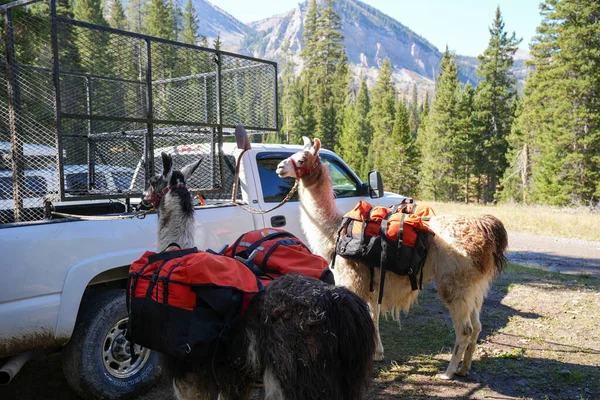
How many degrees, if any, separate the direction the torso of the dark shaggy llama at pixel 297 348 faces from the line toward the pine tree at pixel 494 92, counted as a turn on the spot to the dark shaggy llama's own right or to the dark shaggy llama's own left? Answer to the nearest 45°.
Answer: approximately 90° to the dark shaggy llama's own right

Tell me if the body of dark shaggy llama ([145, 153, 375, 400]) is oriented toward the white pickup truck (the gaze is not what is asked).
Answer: yes

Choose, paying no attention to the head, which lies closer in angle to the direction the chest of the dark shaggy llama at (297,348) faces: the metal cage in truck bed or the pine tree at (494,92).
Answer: the metal cage in truck bed

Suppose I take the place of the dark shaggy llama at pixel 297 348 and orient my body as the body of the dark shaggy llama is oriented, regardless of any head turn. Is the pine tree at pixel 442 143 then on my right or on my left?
on my right

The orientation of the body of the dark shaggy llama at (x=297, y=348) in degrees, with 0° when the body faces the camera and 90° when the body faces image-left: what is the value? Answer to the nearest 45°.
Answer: approximately 135°

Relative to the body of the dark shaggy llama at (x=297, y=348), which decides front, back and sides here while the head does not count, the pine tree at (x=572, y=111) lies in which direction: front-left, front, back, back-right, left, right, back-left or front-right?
right

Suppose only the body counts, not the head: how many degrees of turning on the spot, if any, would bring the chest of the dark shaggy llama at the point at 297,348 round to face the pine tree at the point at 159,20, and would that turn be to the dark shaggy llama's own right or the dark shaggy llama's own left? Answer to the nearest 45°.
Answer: approximately 45° to the dark shaggy llama's own right

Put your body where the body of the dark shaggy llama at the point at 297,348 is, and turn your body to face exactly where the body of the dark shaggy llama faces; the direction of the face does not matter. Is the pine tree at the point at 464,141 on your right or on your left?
on your right

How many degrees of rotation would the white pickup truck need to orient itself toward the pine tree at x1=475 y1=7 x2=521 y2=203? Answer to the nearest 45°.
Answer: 0° — it already faces it

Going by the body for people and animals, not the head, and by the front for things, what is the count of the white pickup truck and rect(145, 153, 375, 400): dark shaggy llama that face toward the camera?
0

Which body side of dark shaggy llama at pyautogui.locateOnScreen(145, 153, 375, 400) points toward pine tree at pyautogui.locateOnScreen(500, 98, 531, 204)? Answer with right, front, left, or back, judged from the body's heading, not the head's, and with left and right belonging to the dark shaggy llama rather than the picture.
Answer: right

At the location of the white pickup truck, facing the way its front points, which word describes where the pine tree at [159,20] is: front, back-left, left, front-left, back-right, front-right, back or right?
front-left

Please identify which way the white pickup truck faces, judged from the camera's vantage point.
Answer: facing away from the viewer and to the right of the viewer

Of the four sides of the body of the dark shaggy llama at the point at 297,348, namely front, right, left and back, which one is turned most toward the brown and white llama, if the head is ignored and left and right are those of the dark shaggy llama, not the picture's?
right

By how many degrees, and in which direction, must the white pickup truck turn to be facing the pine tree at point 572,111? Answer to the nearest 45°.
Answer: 0° — it already faces it

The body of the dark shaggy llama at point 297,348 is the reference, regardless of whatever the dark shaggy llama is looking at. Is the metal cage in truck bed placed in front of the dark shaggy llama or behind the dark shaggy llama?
in front
